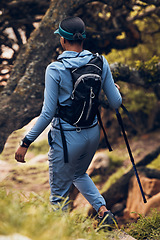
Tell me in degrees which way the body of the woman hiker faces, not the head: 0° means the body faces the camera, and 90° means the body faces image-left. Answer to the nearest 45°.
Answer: approximately 135°

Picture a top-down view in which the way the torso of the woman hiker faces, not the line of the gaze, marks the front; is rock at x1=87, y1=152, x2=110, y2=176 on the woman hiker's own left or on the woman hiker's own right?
on the woman hiker's own right
